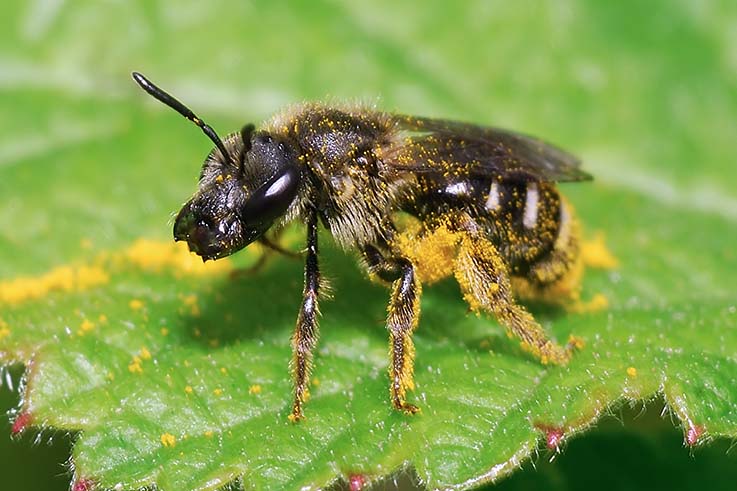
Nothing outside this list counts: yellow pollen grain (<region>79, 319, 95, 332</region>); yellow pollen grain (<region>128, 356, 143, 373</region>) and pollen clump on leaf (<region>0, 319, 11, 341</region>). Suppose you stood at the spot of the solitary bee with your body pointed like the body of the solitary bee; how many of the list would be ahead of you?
3

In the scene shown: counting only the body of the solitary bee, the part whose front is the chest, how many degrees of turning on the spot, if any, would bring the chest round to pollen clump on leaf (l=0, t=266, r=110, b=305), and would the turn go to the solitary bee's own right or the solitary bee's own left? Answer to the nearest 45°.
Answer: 0° — it already faces it

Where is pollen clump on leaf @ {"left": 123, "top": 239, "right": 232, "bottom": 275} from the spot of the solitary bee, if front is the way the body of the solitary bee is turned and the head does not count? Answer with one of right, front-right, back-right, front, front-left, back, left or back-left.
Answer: front-right

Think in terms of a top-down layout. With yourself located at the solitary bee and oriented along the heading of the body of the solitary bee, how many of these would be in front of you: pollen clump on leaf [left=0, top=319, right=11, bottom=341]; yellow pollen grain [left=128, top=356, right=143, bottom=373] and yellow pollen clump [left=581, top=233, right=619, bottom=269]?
2

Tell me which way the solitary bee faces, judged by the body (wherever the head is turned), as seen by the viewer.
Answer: to the viewer's left

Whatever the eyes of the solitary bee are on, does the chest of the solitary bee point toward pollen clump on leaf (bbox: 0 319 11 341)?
yes
